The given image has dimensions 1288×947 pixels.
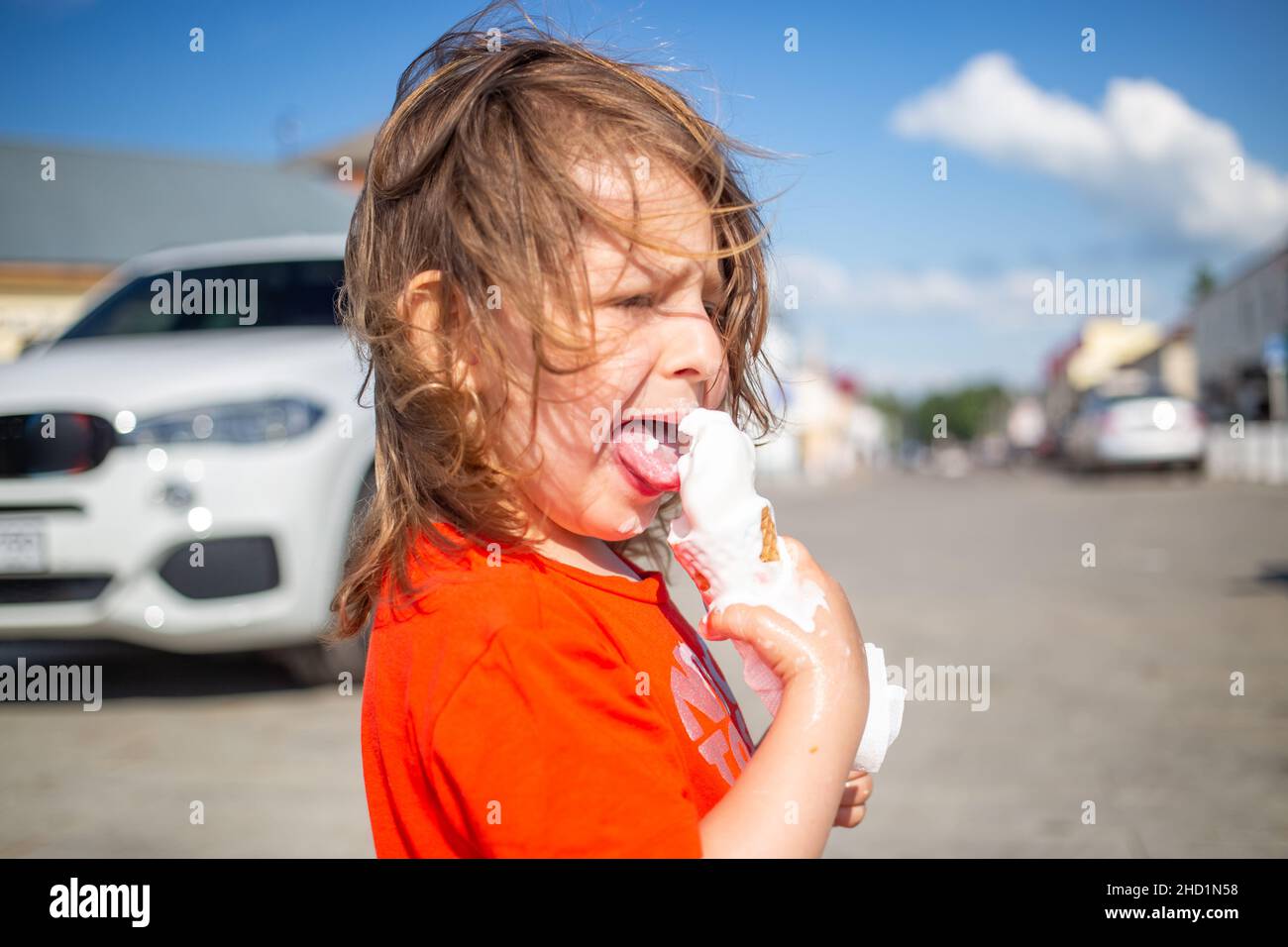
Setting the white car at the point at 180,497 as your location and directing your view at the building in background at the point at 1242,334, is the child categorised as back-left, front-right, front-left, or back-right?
back-right

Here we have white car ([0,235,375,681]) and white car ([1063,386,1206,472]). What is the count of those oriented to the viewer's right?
0

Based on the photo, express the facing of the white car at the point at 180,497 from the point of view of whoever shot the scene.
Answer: facing the viewer and to the left of the viewer

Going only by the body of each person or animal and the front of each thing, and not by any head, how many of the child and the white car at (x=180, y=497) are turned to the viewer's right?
1

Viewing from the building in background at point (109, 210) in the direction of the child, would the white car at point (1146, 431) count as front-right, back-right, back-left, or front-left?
front-left

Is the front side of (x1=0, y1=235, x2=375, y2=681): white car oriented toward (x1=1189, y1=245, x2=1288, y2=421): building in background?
no

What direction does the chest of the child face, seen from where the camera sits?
to the viewer's right

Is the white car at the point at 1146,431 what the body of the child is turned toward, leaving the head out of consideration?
no

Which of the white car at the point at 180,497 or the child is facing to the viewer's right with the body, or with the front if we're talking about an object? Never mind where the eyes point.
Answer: the child

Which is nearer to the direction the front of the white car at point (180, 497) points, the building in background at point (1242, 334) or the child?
the child
